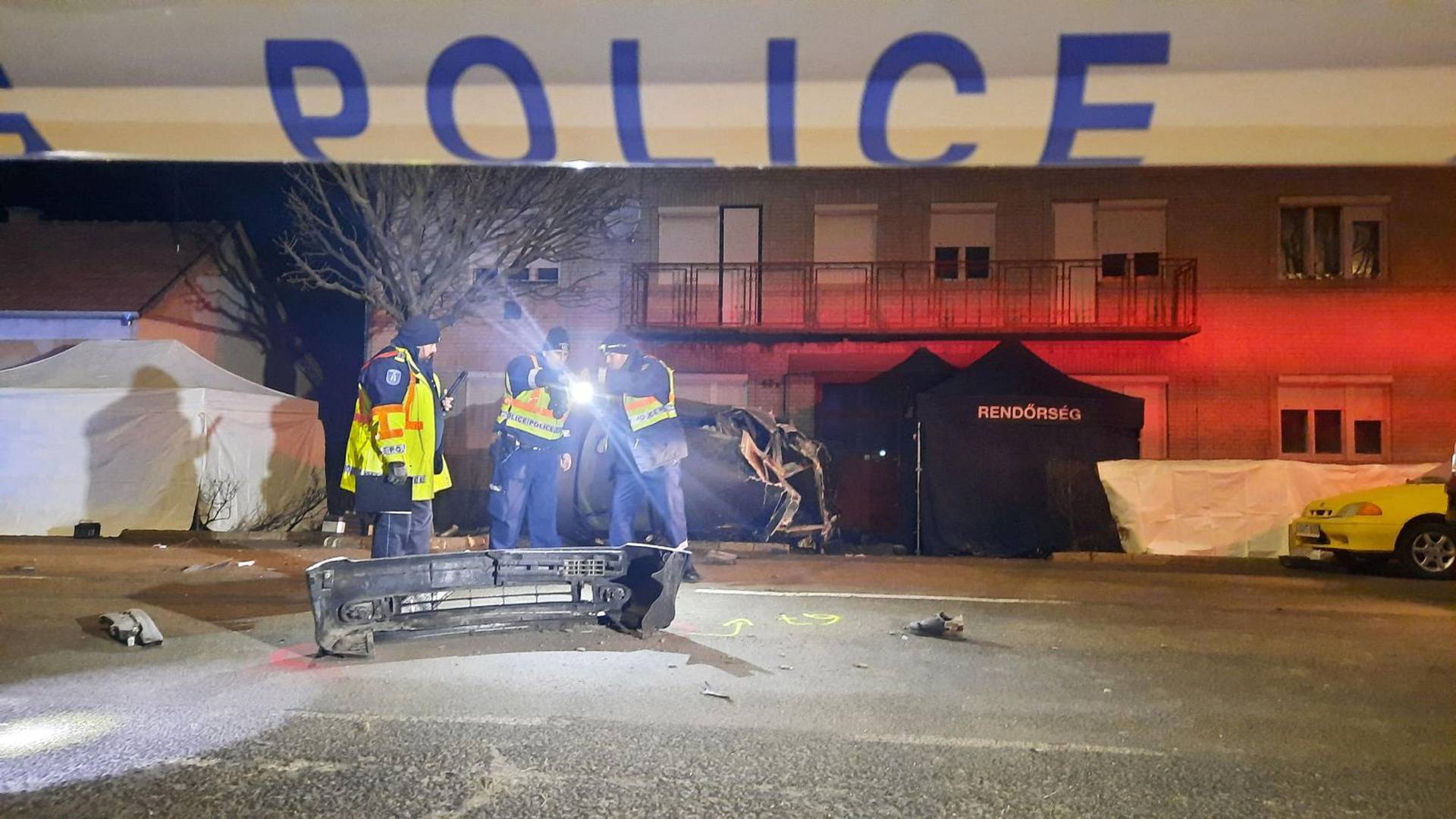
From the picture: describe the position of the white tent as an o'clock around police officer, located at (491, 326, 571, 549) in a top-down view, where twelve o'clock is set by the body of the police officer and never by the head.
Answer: The white tent is roughly at 6 o'clock from the police officer.

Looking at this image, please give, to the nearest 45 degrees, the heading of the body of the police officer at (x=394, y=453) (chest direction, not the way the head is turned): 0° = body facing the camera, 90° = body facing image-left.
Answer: approximately 270°

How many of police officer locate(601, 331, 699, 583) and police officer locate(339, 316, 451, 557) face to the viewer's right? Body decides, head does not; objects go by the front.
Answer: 1

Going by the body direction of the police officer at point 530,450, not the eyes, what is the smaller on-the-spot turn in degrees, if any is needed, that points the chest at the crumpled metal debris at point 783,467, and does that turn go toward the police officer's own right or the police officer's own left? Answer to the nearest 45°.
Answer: approximately 90° to the police officer's own left

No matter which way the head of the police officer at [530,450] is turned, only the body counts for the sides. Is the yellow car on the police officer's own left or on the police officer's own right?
on the police officer's own left

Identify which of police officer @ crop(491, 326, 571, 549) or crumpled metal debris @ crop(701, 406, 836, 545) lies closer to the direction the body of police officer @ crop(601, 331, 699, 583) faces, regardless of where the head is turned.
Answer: the police officer

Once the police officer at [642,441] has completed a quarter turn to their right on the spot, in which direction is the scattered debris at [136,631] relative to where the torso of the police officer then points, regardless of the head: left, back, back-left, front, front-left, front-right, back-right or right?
left

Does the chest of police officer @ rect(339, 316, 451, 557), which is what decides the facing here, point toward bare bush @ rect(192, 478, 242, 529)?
no

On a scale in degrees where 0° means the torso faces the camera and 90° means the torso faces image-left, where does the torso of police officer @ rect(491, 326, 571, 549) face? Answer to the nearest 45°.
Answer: approximately 315°

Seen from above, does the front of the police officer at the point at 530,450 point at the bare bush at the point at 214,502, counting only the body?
no

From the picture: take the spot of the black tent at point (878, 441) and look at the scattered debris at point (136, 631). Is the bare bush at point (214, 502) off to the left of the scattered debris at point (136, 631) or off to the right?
right

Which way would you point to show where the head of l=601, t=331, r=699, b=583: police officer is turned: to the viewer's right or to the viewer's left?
to the viewer's left

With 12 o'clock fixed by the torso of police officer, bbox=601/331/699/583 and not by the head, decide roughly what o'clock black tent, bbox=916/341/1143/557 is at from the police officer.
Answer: The black tent is roughly at 6 o'clock from the police officer.

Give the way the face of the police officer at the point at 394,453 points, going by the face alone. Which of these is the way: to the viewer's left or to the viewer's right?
to the viewer's right

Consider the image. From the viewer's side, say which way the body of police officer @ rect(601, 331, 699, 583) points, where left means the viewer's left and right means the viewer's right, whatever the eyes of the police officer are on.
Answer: facing the viewer and to the left of the viewer

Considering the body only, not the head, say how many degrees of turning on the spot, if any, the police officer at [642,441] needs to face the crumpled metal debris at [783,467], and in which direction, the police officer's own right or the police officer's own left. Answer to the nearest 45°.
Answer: approximately 180°
